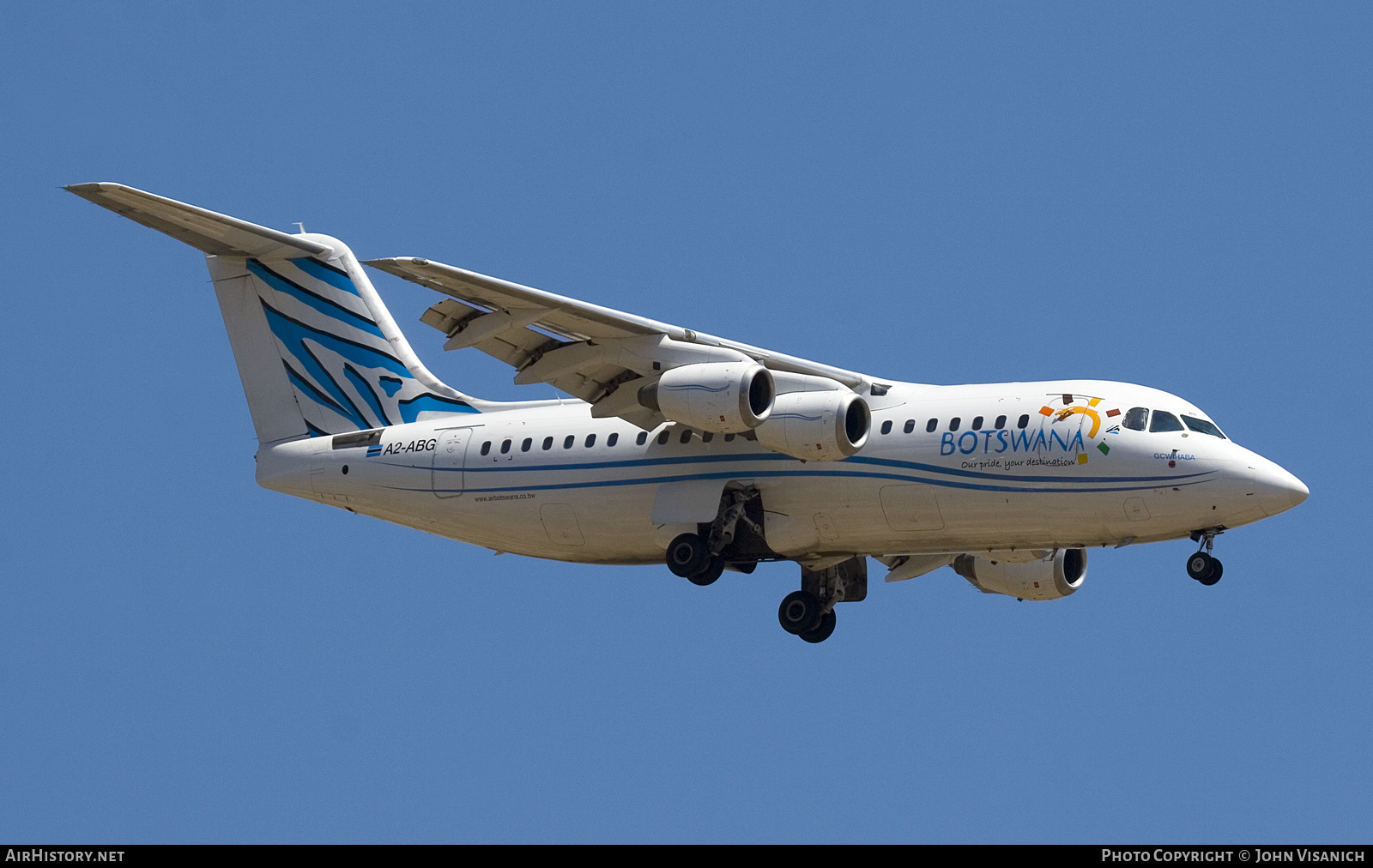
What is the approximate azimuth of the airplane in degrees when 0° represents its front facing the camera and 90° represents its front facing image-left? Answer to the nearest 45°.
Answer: approximately 315°
